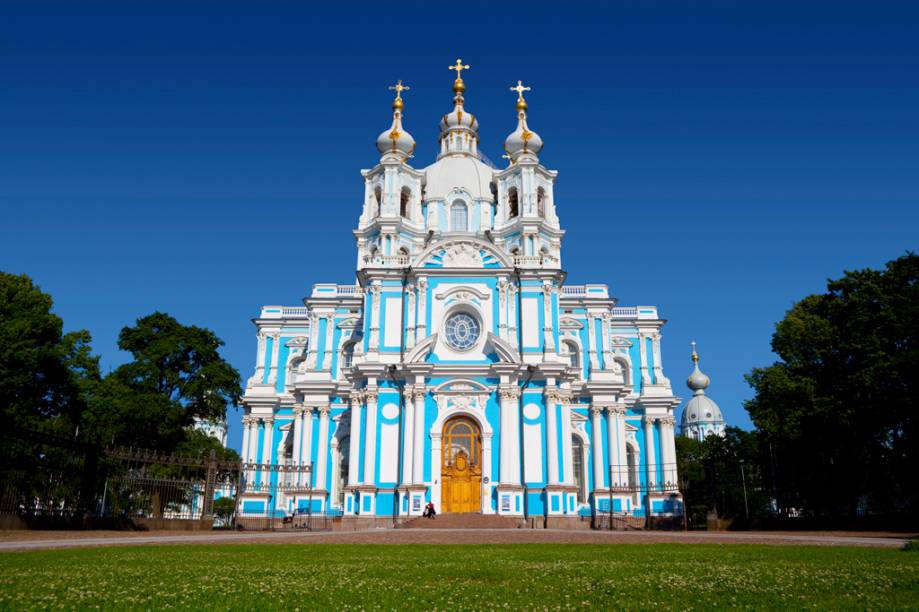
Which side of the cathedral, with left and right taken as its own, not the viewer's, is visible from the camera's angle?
front

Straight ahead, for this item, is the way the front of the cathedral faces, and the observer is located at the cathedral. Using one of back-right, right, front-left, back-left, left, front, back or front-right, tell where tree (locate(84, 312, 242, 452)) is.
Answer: right

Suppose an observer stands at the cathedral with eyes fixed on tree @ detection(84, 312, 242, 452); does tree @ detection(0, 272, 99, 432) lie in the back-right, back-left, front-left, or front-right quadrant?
front-left

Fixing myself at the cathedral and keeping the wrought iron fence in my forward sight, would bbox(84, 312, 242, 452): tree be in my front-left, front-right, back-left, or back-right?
front-right

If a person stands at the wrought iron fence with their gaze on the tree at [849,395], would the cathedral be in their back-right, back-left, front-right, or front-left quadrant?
front-left

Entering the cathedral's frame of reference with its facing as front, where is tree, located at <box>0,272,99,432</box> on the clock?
The tree is roughly at 2 o'clock from the cathedral.

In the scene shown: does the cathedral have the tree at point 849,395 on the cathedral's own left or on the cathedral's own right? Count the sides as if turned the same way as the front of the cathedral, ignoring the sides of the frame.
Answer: on the cathedral's own left

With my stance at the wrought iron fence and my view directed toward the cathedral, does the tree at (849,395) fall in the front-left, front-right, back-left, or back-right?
front-right
